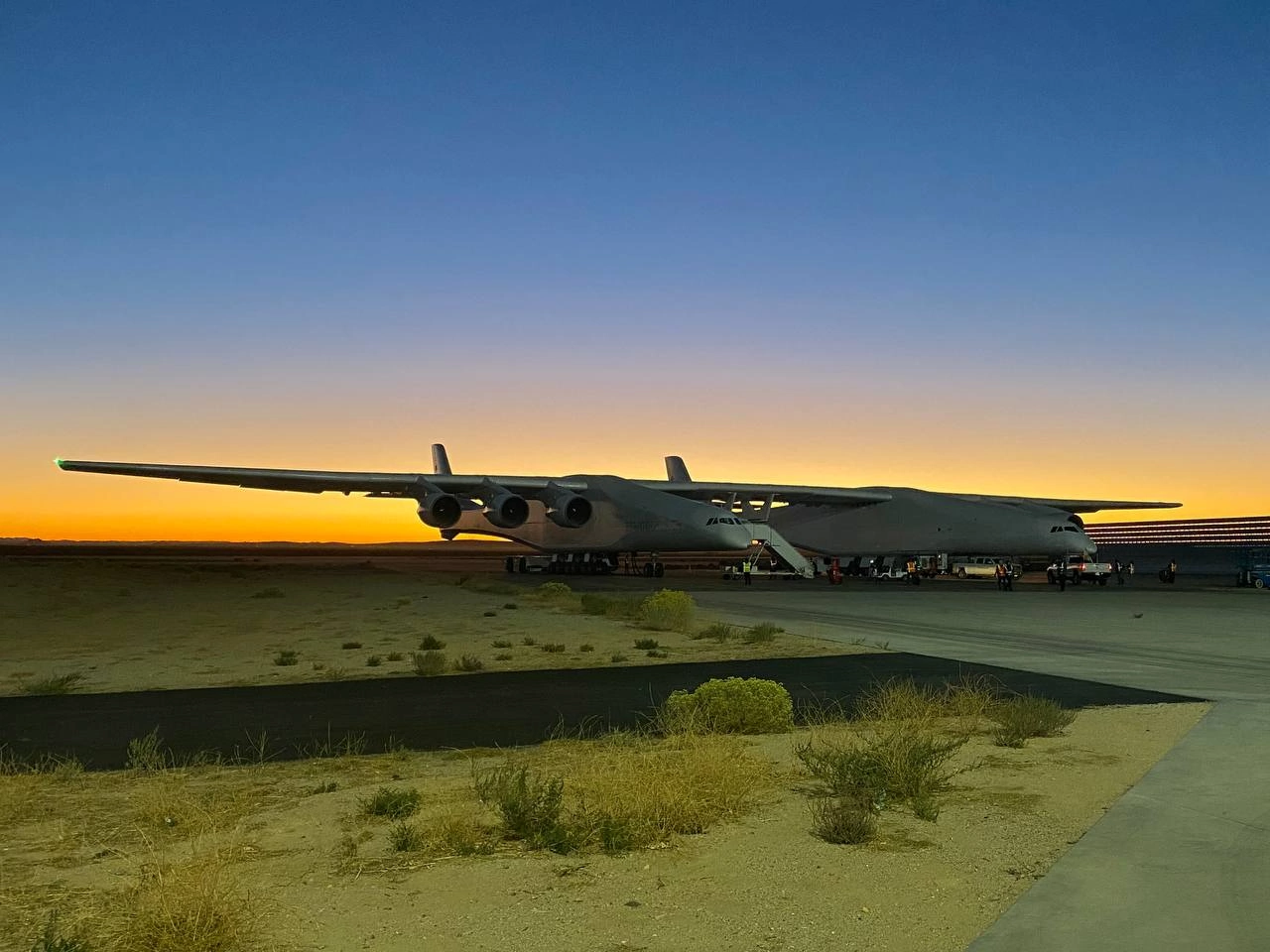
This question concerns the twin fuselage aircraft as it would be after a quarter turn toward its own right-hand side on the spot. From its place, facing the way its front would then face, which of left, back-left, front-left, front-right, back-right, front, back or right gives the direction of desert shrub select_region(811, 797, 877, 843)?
front-left

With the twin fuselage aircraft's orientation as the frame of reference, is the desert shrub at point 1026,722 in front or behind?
in front

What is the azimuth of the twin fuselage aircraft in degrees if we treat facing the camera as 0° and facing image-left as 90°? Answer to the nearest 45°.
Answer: approximately 315°

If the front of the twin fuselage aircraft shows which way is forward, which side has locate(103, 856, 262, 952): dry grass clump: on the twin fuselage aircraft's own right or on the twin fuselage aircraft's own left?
on the twin fuselage aircraft's own right

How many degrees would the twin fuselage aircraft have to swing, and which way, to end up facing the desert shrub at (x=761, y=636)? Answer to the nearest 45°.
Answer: approximately 45° to its right

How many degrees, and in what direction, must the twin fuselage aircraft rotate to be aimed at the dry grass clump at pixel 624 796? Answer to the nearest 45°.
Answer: approximately 45° to its right

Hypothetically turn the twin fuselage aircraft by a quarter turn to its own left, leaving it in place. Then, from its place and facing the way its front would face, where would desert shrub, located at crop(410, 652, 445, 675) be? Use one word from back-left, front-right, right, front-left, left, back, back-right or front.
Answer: back-right

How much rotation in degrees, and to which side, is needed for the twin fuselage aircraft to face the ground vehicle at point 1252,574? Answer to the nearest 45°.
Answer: approximately 45° to its left

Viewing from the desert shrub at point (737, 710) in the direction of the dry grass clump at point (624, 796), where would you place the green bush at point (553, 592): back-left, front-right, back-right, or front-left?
back-right
